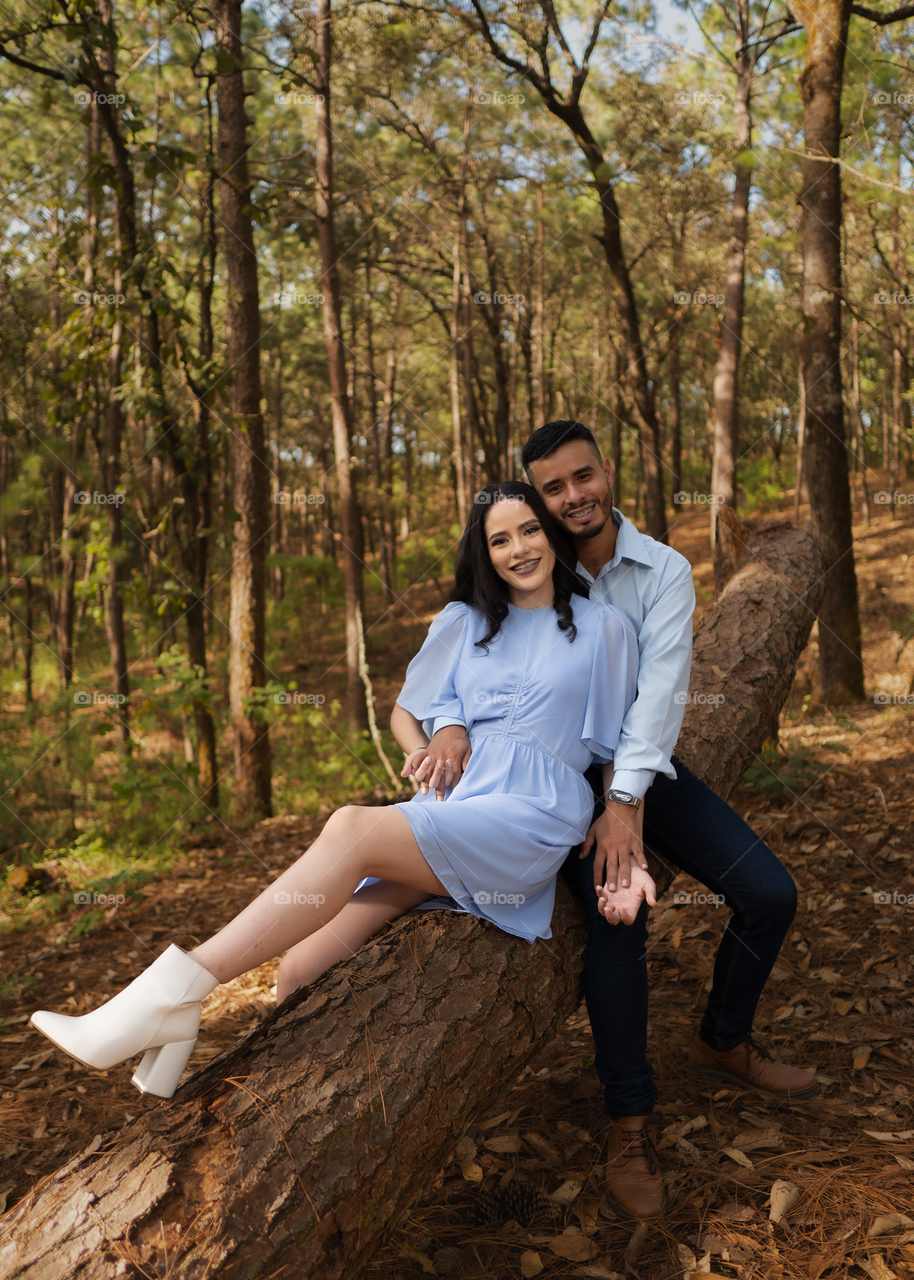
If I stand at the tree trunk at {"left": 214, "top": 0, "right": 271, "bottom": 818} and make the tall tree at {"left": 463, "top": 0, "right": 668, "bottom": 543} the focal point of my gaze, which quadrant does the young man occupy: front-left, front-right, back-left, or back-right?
back-right

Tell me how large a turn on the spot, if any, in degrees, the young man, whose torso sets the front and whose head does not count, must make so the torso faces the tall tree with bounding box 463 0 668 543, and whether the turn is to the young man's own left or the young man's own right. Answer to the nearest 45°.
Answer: approximately 180°

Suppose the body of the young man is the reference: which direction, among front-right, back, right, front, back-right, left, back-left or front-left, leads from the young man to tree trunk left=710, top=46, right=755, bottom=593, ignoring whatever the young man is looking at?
back

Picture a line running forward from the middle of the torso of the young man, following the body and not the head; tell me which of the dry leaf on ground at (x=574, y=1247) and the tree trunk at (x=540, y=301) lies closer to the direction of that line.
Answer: the dry leaf on ground

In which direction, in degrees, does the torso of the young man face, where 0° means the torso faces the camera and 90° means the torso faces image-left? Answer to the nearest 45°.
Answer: approximately 0°

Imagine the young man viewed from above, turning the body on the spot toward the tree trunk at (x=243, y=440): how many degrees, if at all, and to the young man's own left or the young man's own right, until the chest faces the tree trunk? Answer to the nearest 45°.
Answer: approximately 135° to the young man's own right

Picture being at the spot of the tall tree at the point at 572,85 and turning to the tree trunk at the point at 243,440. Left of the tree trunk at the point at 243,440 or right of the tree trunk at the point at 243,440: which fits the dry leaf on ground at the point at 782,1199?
left

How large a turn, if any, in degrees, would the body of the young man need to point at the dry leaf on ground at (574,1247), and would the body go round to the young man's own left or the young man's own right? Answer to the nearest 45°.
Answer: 0° — they already face it

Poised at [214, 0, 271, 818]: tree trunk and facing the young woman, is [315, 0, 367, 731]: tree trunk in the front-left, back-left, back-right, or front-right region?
back-left
